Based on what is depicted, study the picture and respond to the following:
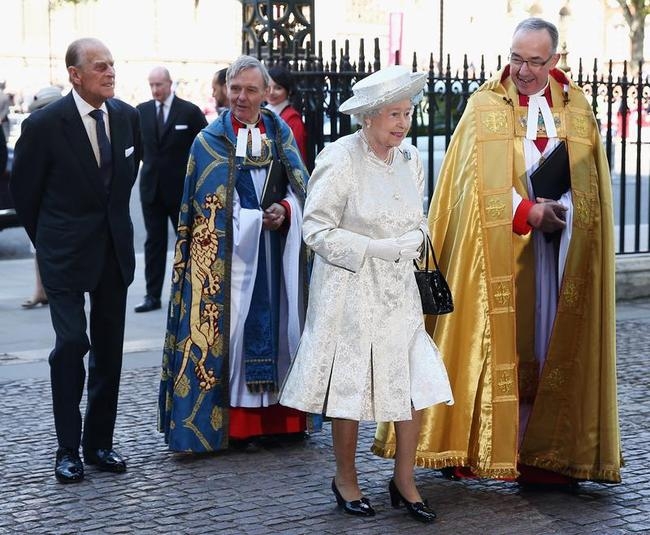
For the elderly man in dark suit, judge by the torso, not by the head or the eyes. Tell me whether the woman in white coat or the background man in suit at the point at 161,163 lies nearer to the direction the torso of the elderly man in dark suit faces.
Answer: the woman in white coat

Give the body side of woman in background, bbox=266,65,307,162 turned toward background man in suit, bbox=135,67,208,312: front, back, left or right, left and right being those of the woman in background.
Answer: right

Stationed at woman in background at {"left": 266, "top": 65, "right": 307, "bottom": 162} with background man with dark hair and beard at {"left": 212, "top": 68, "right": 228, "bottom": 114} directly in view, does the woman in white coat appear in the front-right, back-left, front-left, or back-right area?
back-left

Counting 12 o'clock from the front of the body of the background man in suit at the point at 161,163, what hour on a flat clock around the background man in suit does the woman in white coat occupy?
The woman in white coat is roughly at 10 o'clock from the background man in suit.

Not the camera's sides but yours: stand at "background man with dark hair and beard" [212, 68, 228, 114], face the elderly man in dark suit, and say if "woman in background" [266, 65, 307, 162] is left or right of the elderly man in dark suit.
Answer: left

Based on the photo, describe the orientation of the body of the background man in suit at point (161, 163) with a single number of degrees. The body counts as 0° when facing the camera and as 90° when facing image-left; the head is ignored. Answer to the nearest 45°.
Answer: approximately 45°

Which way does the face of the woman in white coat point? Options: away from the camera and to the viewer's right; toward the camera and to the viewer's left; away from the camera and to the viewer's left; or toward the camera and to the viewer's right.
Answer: toward the camera and to the viewer's right

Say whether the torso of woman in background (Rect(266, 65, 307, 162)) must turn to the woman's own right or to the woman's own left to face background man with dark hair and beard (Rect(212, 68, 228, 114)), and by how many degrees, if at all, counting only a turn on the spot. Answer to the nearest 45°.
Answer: approximately 90° to the woman's own right

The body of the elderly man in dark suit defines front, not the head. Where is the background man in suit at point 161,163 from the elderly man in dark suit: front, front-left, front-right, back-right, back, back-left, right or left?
back-left

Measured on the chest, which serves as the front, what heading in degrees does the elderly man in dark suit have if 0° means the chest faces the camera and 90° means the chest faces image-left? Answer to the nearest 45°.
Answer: approximately 315°
